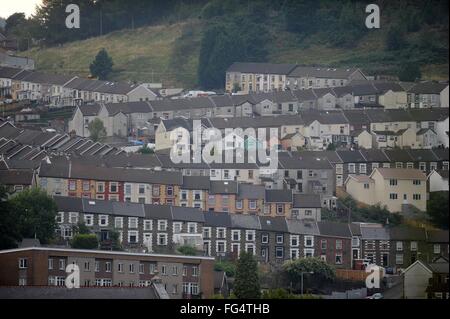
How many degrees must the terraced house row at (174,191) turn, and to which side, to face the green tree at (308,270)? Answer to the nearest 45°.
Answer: approximately 45° to its left

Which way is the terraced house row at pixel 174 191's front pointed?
toward the camera

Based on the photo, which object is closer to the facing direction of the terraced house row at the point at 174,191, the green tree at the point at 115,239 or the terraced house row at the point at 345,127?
the green tree

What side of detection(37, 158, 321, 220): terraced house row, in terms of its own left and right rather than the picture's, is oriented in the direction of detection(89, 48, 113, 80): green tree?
back

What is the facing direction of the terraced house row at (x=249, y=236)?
toward the camera
